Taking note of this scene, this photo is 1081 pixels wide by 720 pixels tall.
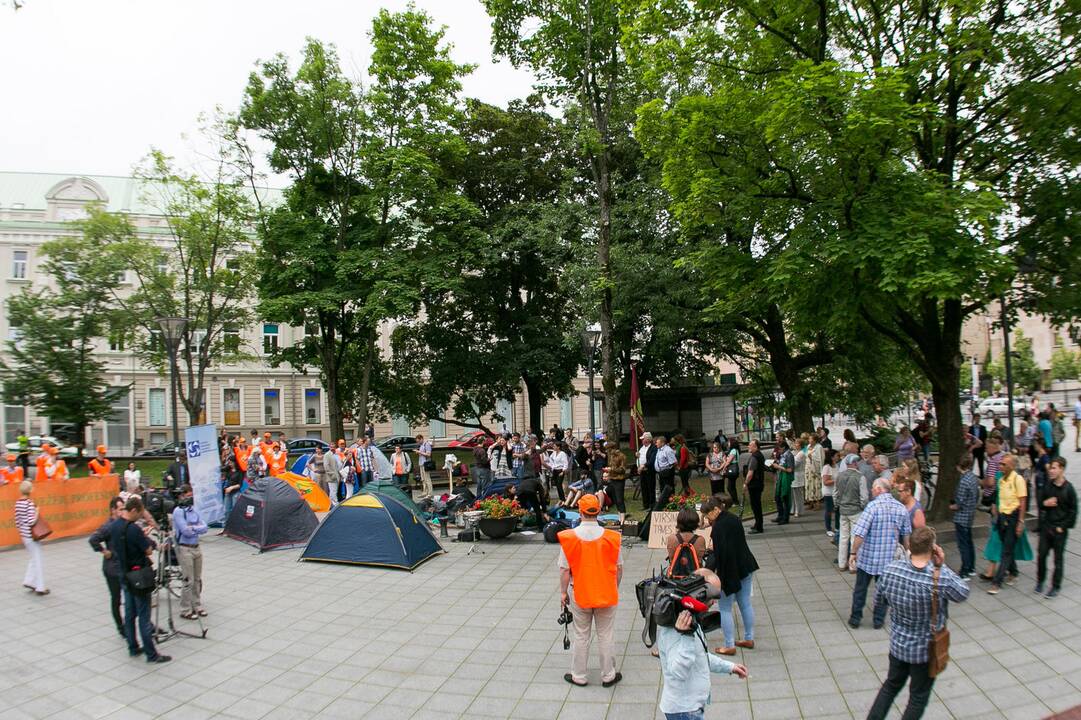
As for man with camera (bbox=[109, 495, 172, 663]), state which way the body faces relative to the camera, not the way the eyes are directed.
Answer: to the viewer's right

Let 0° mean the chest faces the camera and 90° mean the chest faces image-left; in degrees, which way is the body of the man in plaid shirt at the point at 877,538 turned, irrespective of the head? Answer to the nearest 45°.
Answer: approximately 135°

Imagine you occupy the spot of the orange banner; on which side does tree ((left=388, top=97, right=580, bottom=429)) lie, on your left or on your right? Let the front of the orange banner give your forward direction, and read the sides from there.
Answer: on your left

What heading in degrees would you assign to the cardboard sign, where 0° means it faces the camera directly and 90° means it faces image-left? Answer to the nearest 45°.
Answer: approximately 0°

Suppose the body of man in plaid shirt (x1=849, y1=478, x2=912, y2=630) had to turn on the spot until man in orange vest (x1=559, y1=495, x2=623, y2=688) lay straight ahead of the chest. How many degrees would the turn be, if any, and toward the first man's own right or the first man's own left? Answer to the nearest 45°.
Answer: approximately 90° to the first man's own left

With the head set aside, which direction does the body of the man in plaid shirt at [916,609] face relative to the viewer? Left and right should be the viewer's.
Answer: facing away from the viewer

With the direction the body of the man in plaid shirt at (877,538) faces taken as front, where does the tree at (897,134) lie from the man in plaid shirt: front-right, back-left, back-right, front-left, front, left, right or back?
front-right

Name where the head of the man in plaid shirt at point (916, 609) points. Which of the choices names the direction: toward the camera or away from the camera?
away from the camera
